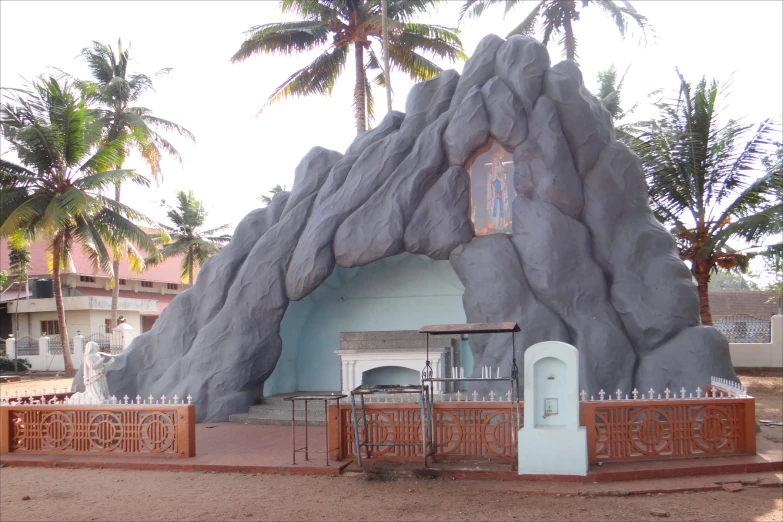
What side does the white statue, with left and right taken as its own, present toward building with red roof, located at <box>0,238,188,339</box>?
left

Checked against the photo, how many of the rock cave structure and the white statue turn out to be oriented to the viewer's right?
1

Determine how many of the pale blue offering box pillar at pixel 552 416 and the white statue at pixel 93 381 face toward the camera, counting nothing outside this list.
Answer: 1

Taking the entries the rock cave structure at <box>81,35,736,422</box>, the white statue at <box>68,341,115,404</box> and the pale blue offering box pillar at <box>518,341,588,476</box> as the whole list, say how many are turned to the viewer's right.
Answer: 1

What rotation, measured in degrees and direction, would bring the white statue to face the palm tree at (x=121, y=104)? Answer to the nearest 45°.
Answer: approximately 90° to its left

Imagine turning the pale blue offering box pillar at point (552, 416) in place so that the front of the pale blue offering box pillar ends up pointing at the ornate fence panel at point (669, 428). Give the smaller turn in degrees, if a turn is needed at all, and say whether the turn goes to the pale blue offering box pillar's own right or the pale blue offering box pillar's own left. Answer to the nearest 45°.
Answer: approximately 135° to the pale blue offering box pillar's own left

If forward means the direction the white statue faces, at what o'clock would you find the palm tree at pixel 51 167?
The palm tree is roughly at 9 o'clock from the white statue.

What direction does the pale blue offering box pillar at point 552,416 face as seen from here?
toward the camera

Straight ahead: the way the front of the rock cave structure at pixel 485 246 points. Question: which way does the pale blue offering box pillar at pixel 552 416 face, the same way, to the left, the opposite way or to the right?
the same way

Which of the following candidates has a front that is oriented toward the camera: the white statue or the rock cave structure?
the rock cave structure

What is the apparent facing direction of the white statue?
to the viewer's right

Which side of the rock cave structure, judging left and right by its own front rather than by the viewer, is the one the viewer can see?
front

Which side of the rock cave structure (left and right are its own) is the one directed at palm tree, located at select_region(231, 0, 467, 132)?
back

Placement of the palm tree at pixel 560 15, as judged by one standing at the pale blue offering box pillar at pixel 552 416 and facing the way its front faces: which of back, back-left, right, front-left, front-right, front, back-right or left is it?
back
